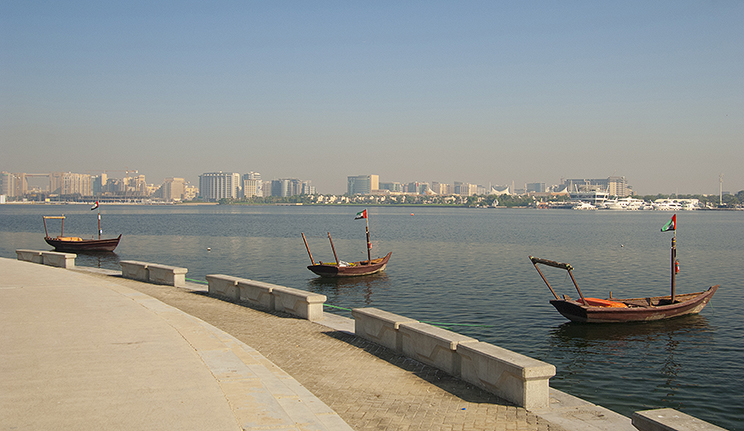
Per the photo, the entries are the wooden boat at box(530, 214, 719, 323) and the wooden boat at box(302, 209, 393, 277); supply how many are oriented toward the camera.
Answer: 0

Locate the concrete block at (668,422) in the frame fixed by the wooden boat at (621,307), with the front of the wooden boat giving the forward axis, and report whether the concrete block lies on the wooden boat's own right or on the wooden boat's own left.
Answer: on the wooden boat's own right

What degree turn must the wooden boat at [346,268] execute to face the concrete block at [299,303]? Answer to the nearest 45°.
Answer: approximately 135° to its right

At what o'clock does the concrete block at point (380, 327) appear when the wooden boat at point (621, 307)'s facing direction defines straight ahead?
The concrete block is roughly at 5 o'clock from the wooden boat.

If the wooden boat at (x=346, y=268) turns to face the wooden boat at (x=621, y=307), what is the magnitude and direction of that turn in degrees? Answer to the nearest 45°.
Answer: approximately 90° to its right

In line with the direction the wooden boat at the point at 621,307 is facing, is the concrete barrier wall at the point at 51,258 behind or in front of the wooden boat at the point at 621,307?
behind

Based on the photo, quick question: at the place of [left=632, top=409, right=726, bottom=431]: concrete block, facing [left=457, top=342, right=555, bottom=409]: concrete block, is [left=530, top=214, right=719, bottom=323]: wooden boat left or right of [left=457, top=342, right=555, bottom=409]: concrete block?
right

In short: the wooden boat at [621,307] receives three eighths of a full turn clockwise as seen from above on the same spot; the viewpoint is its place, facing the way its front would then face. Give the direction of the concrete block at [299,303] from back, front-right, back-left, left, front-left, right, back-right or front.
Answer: front-right

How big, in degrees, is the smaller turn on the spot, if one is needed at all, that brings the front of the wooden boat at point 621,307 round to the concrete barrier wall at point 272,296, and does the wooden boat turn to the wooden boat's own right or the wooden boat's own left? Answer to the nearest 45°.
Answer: approximately 180°

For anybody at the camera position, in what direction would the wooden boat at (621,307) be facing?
facing away from the viewer and to the right of the viewer

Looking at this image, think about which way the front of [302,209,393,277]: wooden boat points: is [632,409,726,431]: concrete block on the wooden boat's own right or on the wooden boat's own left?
on the wooden boat's own right

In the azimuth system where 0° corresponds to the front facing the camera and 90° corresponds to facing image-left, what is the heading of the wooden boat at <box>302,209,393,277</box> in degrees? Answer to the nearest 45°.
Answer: approximately 225°
